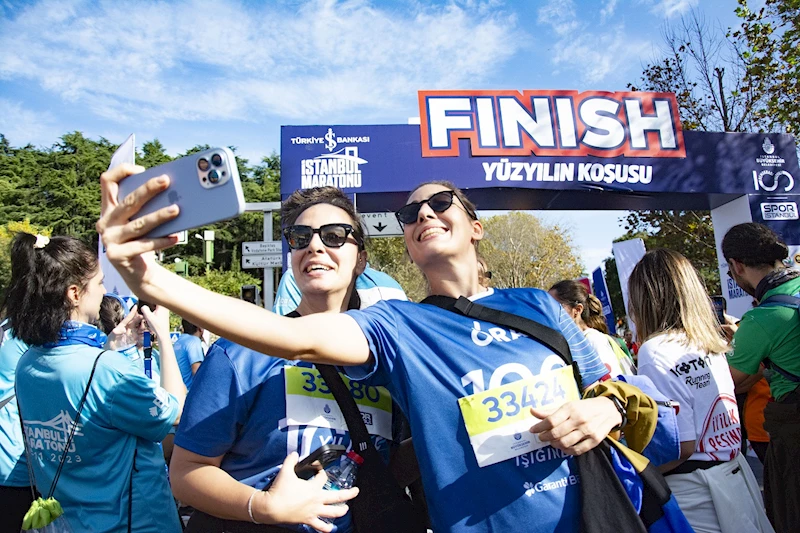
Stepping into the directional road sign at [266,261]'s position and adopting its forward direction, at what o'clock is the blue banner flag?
The blue banner flag is roughly at 10 o'clock from the directional road sign.

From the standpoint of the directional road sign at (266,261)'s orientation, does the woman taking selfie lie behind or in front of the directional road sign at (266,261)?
in front

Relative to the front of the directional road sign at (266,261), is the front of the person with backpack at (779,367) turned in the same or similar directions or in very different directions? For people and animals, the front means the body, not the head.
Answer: very different directions

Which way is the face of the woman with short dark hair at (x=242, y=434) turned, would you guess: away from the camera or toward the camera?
toward the camera

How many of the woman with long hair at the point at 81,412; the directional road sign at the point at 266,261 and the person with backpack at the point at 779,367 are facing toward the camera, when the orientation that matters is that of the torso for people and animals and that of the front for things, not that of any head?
1

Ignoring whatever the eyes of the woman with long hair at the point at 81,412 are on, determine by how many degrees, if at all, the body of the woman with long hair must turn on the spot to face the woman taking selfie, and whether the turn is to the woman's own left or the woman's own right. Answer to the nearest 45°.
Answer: approximately 90° to the woman's own right

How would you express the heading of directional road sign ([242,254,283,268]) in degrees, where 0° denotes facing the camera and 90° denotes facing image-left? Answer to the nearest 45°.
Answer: approximately 0°

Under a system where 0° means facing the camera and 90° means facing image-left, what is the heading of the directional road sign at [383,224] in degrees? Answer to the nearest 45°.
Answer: approximately 0°

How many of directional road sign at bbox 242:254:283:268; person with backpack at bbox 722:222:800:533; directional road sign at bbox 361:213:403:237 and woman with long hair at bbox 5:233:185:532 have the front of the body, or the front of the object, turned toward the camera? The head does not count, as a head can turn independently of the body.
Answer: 2

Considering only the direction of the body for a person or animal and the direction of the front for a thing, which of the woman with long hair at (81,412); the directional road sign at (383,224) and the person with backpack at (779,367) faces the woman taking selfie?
the directional road sign

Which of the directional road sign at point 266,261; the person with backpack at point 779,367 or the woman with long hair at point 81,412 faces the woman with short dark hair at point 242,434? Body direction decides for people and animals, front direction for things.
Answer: the directional road sign

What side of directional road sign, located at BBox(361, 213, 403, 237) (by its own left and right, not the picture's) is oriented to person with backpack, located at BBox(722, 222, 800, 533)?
front

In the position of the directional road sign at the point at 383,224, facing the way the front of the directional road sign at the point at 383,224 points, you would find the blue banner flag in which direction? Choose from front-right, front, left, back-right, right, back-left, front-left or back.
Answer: left

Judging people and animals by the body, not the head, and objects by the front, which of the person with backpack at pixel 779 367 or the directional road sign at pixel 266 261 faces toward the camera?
the directional road sign

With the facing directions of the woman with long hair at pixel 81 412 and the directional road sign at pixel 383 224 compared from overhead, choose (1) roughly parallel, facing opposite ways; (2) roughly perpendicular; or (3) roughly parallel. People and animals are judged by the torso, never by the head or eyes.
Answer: roughly parallel, facing opposite ways

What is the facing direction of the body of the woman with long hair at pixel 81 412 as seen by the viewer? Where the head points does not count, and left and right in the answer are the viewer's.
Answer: facing away from the viewer and to the right of the viewer

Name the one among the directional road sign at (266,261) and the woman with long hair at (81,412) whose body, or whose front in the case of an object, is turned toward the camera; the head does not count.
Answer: the directional road sign

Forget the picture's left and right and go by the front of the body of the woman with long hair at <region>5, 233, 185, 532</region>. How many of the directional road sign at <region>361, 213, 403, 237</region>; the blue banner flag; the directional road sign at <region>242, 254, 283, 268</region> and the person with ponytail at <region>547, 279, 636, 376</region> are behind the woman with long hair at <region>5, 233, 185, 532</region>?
0

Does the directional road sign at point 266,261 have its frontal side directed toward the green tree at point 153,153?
no

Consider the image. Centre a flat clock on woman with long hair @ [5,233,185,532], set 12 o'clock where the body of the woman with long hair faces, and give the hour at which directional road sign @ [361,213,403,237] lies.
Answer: The directional road sign is roughly at 12 o'clock from the woman with long hair.

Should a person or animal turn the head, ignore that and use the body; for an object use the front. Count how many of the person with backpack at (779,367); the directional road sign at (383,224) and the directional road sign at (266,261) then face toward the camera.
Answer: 2
